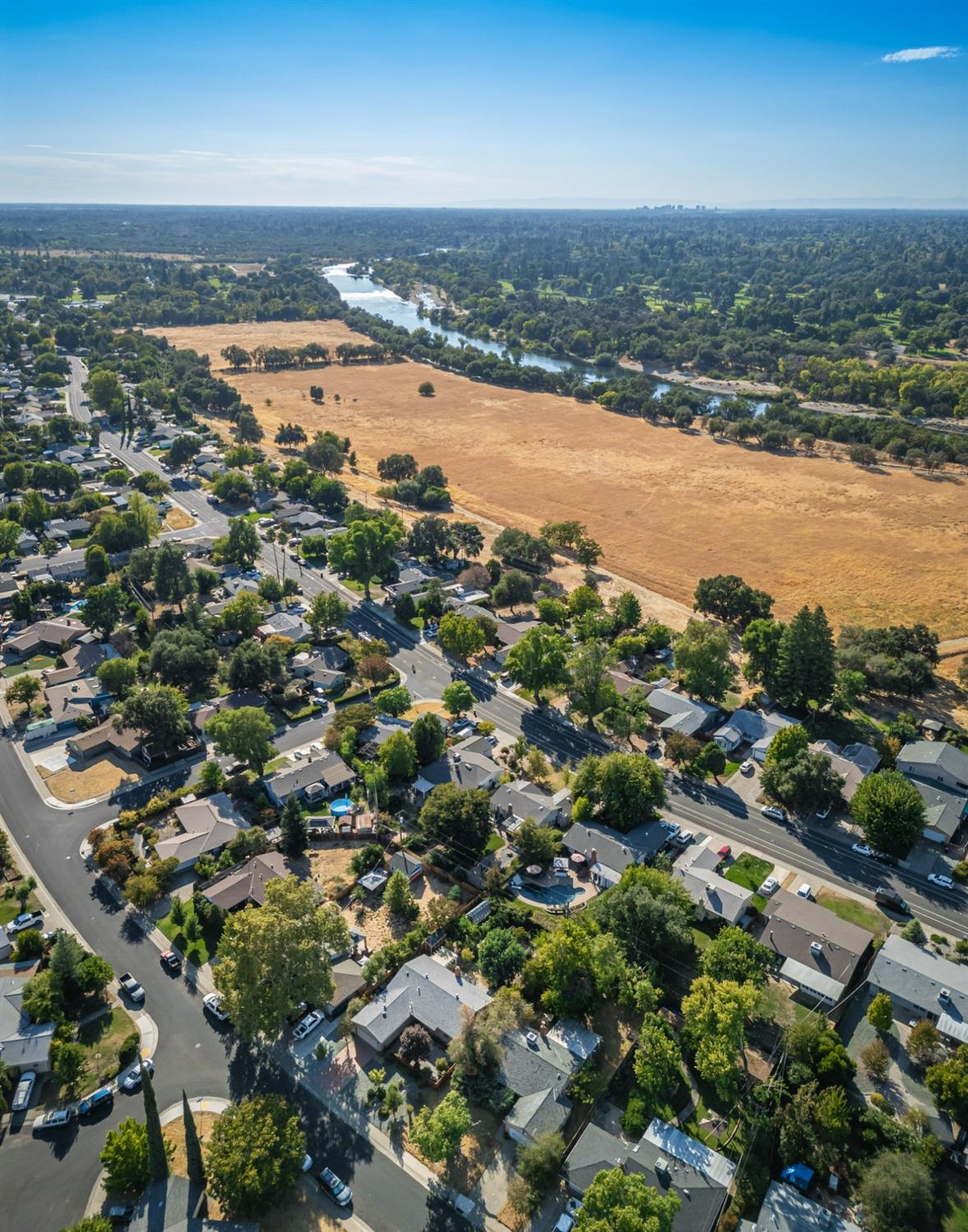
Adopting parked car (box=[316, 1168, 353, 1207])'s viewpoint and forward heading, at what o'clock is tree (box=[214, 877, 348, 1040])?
The tree is roughly at 7 o'clock from the parked car.

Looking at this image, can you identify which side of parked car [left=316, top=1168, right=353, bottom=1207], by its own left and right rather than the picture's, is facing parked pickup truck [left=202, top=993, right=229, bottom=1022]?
back

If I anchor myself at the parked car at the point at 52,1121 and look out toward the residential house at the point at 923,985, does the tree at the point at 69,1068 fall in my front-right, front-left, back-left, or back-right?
front-left

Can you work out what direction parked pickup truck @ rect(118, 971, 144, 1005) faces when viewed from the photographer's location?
facing the viewer and to the right of the viewer

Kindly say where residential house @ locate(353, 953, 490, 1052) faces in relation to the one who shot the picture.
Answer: facing the viewer and to the left of the viewer

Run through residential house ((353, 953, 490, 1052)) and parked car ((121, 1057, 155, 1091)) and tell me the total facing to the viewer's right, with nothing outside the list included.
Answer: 0

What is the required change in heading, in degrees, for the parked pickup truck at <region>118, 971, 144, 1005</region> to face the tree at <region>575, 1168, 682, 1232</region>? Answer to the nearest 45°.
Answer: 0° — it already faces it

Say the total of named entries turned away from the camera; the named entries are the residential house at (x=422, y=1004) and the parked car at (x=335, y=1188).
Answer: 0

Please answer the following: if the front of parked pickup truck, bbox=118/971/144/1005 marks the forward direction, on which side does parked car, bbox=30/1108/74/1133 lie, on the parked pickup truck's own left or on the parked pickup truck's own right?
on the parked pickup truck's own right

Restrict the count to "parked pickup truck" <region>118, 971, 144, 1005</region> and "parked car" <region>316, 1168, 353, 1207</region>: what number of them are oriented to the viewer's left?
0

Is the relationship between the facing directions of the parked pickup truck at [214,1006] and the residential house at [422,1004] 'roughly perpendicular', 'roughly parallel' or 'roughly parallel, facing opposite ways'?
roughly perpendicular

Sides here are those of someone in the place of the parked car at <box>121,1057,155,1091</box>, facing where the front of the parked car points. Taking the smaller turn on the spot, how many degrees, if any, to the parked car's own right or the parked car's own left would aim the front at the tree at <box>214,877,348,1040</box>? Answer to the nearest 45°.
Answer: approximately 135° to the parked car's own left

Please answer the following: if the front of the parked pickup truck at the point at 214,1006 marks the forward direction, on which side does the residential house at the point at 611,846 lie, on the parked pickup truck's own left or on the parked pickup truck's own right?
on the parked pickup truck's own right

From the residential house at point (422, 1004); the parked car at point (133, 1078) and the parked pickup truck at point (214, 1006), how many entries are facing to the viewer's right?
0

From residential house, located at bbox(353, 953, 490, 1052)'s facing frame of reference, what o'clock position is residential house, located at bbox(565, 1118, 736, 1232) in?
residential house, located at bbox(565, 1118, 736, 1232) is roughly at 9 o'clock from residential house, located at bbox(353, 953, 490, 1052).
